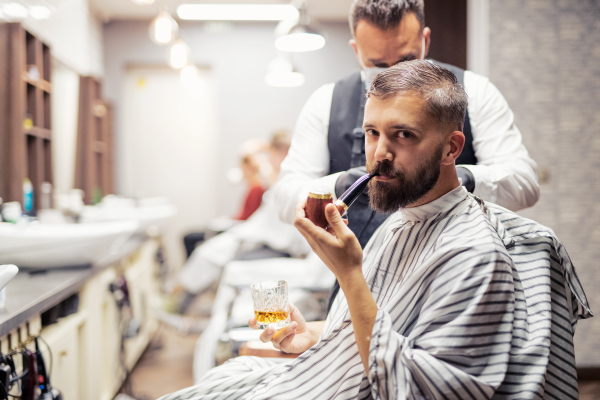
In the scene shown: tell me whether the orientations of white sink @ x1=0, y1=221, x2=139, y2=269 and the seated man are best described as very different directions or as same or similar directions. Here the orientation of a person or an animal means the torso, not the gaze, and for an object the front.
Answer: very different directions

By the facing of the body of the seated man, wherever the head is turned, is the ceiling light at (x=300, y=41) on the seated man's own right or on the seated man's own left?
on the seated man's own right

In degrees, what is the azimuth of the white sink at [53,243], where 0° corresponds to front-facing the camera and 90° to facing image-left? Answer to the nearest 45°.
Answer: approximately 270°

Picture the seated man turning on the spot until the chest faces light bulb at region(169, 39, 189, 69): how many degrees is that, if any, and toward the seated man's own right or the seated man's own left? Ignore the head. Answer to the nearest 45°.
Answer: approximately 90° to the seated man's own right

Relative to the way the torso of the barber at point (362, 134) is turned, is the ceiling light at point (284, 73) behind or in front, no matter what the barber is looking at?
behind

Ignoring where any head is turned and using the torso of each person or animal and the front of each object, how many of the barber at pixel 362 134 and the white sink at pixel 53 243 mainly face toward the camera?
1

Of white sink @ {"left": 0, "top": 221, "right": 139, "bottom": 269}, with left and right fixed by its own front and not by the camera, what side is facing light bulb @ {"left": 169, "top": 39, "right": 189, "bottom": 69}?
left

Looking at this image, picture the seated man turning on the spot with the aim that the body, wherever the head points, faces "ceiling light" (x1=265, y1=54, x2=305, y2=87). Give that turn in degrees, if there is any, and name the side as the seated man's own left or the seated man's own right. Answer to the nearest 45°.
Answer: approximately 135° to the seated man's own right

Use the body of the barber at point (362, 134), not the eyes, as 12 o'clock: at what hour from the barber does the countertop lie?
The countertop is roughly at 3 o'clock from the barber.

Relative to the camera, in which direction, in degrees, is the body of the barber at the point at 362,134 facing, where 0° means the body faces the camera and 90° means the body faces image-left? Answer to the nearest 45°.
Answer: approximately 0°

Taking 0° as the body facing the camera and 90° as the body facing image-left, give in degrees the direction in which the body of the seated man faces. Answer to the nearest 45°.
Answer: approximately 45°
